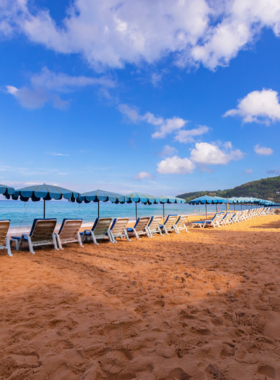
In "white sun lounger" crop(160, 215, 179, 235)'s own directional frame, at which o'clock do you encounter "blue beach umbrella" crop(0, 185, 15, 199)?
The blue beach umbrella is roughly at 9 o'clock from the white sun lounger.

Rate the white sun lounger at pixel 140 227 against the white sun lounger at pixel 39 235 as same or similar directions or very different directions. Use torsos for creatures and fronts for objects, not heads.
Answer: same or similar directions

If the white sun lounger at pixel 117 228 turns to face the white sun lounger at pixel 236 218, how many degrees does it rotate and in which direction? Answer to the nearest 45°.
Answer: approximately 90° to its right

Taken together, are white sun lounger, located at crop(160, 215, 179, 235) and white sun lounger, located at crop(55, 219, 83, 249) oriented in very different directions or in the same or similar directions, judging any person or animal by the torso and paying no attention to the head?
same or similar directions

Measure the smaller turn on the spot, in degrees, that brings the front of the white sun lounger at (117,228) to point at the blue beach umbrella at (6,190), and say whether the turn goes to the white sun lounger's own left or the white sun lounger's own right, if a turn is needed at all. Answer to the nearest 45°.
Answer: approximately 45° to the white sun lounger's own left

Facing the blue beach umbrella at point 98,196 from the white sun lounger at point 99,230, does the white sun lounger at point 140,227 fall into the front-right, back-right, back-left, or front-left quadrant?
front-right

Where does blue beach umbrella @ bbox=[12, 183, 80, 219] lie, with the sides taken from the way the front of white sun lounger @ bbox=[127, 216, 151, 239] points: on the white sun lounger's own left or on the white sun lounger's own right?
on the white sun lounger's own left

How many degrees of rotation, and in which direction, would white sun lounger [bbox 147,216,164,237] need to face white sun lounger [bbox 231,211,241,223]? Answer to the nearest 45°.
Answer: approximately 90° to its right

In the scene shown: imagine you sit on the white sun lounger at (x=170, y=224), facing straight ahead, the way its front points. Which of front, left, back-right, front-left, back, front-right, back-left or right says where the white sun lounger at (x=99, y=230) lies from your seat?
left

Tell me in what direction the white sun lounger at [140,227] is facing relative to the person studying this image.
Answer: facing away from the viewer and to the left of the viewer

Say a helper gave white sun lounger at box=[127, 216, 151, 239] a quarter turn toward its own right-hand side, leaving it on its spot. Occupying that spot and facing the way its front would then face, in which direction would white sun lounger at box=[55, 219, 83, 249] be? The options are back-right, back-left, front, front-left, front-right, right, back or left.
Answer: back

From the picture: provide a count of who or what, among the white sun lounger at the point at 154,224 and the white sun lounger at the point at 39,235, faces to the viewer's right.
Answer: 0

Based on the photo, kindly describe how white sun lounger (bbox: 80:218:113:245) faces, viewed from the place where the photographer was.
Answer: facing away from the viewer and to the left of the viewer

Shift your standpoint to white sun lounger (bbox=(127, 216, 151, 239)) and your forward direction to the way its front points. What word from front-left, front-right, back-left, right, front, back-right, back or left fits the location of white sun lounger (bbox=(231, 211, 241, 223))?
right

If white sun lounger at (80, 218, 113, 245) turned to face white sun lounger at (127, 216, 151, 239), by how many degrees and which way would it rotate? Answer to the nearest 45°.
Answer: approximately 90° to its right
